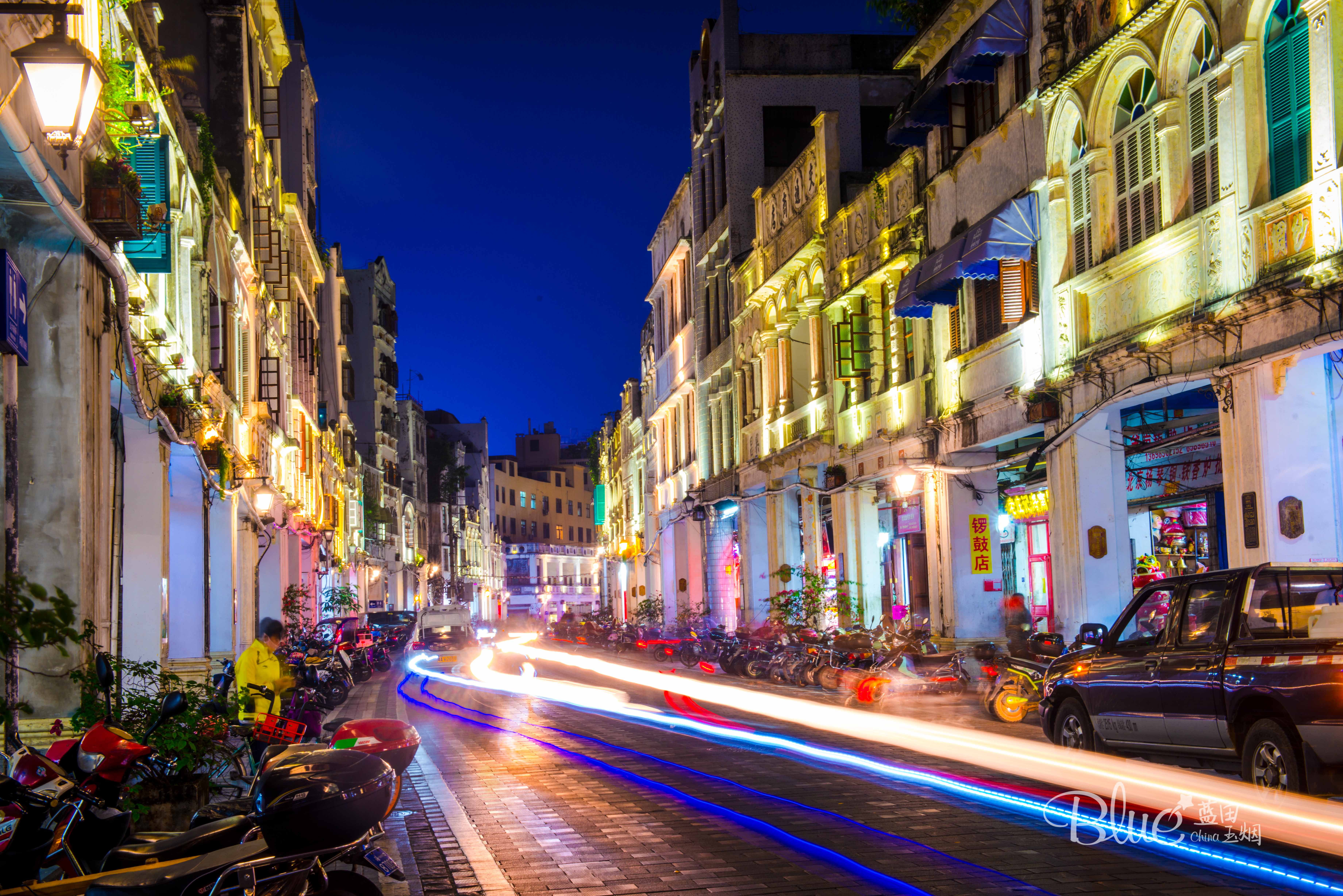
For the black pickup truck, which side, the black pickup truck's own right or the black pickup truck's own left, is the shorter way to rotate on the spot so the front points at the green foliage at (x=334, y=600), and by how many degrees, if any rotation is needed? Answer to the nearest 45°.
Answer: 0° — it already faces it

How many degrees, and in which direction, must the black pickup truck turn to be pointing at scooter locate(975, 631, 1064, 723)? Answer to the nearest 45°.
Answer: approximately 45° to its right

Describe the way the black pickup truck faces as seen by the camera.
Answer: facing away from the viewer and to the left of the viewer

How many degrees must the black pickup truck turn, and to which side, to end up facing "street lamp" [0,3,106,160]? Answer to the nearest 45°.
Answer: approximately 90° to its left

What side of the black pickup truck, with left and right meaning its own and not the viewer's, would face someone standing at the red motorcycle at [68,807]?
left

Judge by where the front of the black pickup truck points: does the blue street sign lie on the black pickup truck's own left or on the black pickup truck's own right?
on the black pickup truck's own left

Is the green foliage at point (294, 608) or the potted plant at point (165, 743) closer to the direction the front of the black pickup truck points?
the green foliage
